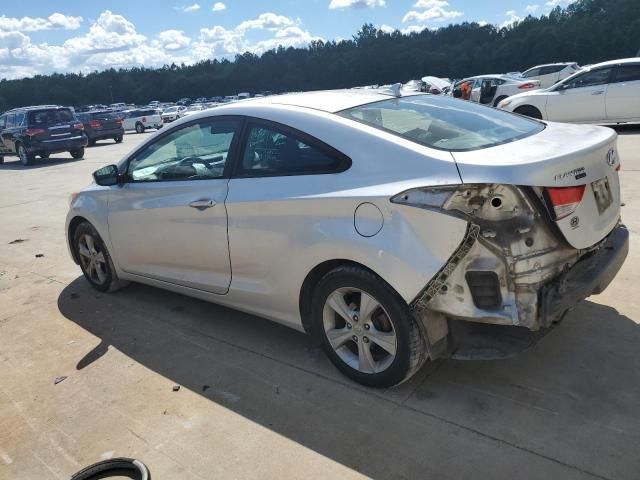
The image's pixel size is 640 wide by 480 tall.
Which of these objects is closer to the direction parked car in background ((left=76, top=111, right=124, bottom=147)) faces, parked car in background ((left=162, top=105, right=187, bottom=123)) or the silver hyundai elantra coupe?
the parked car in background

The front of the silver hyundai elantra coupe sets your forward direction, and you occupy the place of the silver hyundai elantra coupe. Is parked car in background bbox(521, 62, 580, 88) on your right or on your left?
on your right

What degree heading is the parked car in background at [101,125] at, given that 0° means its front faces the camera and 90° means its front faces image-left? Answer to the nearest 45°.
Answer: approximately 135°

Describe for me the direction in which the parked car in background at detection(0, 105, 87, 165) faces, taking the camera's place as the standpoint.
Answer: facing away from the viewer and to the left of the viewer

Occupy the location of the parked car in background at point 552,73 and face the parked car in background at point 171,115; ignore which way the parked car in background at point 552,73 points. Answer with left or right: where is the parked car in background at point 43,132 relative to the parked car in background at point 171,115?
left

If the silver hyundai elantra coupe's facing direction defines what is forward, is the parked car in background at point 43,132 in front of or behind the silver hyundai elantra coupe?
in front

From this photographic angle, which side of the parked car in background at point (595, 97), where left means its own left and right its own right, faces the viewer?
left

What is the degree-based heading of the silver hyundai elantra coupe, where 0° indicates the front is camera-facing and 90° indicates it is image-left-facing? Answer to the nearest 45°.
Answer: approximately 135°
